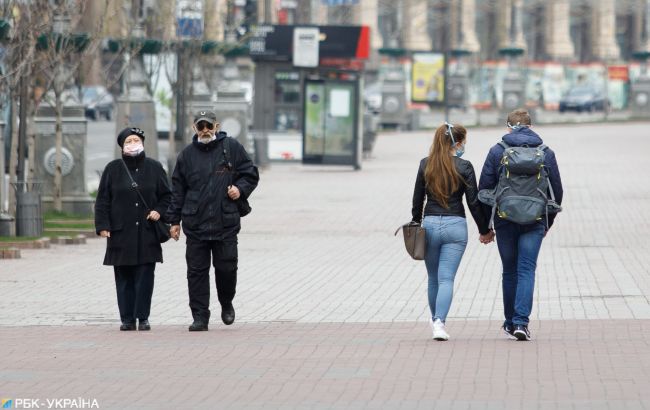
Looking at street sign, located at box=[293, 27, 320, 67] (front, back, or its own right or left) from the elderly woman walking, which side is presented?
front

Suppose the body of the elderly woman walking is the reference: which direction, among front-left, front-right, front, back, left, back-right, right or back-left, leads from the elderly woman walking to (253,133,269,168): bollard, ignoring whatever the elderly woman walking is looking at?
back

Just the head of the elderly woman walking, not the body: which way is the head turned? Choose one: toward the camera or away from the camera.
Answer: toward the camera

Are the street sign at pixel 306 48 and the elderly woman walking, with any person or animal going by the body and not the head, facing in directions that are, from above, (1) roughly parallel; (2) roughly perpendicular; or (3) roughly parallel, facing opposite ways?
roughly parallel

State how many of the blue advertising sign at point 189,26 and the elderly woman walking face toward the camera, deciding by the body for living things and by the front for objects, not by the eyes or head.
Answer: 2

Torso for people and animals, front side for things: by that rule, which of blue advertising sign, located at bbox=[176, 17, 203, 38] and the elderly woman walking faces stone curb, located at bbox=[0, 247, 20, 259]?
the blue advertising sign

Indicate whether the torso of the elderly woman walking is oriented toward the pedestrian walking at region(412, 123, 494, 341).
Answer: no

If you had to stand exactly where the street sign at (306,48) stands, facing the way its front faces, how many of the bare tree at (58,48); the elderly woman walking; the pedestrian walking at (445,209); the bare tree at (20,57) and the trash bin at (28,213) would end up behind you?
0

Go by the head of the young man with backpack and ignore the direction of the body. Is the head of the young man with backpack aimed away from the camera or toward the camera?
away from the camera

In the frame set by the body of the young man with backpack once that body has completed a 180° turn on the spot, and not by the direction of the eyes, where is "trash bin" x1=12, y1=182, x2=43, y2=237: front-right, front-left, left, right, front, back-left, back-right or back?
back-right

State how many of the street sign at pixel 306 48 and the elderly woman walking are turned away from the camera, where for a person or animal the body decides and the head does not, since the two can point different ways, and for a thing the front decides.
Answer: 0

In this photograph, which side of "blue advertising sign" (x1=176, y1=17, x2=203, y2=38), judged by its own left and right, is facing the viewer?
front

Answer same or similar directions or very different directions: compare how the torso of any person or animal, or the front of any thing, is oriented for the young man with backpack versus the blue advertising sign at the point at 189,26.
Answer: very different directions

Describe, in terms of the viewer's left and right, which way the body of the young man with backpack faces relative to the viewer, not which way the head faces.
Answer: facing away from the viewer

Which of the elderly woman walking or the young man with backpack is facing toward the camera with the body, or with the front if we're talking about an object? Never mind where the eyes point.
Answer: the elderly woman walking

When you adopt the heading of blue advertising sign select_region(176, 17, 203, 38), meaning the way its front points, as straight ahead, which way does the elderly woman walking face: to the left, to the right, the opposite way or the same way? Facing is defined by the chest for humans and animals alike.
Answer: the same way

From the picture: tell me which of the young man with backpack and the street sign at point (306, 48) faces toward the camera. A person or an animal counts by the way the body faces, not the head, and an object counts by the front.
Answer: the street sign

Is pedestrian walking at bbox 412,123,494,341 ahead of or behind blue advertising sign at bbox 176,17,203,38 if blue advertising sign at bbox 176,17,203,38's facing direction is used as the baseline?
ahead

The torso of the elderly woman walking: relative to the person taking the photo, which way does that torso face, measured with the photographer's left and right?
facing the viewer
